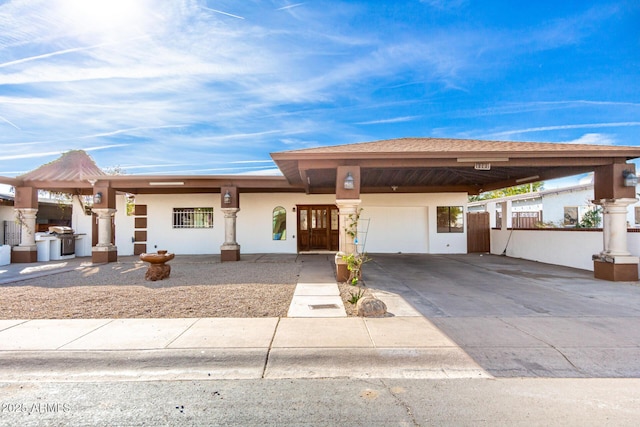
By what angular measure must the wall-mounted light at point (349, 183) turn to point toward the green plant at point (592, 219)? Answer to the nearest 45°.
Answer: approximately 135° to its left

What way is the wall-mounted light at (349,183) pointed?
toward the camera

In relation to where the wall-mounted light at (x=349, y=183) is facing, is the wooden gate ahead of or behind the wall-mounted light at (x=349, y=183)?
behind

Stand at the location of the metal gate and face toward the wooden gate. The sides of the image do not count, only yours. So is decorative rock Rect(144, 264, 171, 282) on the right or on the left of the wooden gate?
right

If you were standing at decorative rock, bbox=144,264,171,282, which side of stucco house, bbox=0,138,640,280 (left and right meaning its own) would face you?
front

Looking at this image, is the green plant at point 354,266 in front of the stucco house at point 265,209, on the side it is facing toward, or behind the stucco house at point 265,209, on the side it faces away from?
in front

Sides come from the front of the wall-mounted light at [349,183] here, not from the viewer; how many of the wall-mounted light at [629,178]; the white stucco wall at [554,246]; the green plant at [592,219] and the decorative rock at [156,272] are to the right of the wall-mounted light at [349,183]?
1

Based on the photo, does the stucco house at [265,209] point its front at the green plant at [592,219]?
no

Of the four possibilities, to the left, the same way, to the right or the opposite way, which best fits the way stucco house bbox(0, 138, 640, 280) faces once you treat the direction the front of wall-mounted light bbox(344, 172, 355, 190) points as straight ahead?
the same way

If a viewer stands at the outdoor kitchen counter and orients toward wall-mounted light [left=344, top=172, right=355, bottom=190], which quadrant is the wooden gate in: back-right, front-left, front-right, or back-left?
front-left

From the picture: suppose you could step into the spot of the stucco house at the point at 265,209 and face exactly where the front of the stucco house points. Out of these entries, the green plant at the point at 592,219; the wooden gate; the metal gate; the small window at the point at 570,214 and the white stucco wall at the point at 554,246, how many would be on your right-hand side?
1

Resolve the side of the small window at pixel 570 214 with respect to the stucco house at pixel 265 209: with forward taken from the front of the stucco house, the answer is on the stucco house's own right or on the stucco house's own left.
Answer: on the stucco house's own left

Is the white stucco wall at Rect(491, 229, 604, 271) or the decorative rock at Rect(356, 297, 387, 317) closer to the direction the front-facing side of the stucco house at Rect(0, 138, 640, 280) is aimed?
the decorative rock

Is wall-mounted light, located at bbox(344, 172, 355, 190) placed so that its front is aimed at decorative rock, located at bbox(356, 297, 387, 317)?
yes

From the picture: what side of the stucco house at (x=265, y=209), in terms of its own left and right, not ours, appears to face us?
front

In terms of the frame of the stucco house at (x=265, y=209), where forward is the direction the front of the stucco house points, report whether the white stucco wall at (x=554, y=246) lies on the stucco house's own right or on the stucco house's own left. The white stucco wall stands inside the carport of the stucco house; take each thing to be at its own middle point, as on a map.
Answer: on the stucco house's own left

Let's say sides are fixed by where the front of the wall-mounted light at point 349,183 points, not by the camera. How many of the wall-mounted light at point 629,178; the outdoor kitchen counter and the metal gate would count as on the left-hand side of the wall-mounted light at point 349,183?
1

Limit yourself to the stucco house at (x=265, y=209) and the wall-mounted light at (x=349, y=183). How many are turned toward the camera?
2
